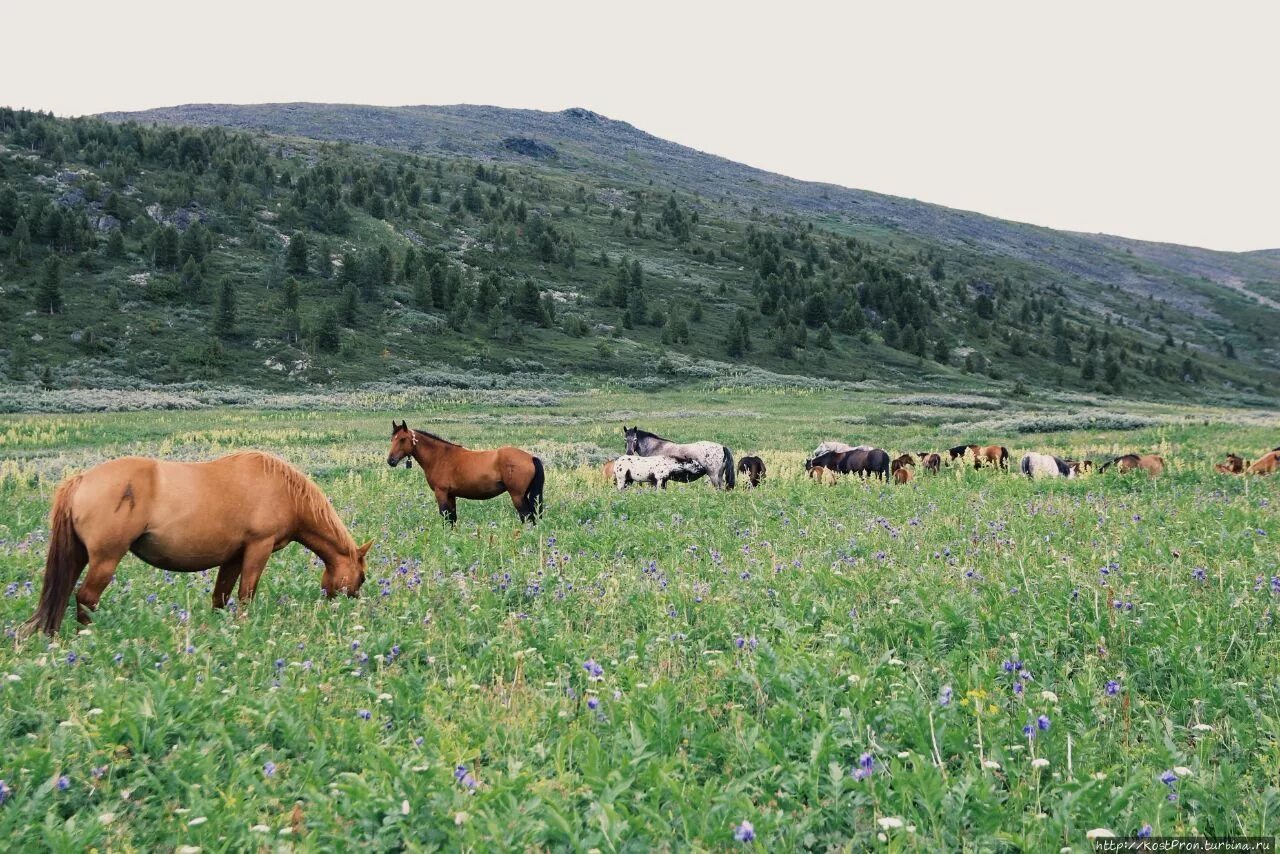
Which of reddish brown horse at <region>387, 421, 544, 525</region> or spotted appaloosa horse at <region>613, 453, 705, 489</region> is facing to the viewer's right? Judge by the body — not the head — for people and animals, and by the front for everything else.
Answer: the spotted appaloosa horse

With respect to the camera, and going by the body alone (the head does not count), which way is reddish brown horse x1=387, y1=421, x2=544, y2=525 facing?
to the viewer's left

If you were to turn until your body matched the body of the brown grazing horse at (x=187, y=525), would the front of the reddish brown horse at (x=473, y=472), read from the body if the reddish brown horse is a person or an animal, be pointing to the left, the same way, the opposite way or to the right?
the opposite way

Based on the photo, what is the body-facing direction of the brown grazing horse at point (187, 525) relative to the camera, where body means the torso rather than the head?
to the viewer's right

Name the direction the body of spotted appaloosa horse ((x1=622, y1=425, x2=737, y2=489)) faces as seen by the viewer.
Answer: to the viewer's left

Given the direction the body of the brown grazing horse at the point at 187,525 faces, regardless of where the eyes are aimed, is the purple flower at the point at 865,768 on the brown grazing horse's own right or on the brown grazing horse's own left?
on the brown grazing horse's own right

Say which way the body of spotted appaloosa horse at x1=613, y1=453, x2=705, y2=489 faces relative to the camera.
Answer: to the viewer's right

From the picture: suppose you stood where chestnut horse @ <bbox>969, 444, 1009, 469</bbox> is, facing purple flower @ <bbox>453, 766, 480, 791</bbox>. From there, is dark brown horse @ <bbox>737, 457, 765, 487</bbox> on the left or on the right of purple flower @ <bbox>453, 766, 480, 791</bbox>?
right

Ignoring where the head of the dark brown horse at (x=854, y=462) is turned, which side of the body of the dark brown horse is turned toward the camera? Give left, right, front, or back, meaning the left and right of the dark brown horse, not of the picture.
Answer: left

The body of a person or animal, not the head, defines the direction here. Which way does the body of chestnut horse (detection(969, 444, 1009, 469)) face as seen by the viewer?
to the viewer's left

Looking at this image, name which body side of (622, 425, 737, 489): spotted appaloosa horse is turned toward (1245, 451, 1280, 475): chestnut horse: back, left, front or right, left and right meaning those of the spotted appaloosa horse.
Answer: back
